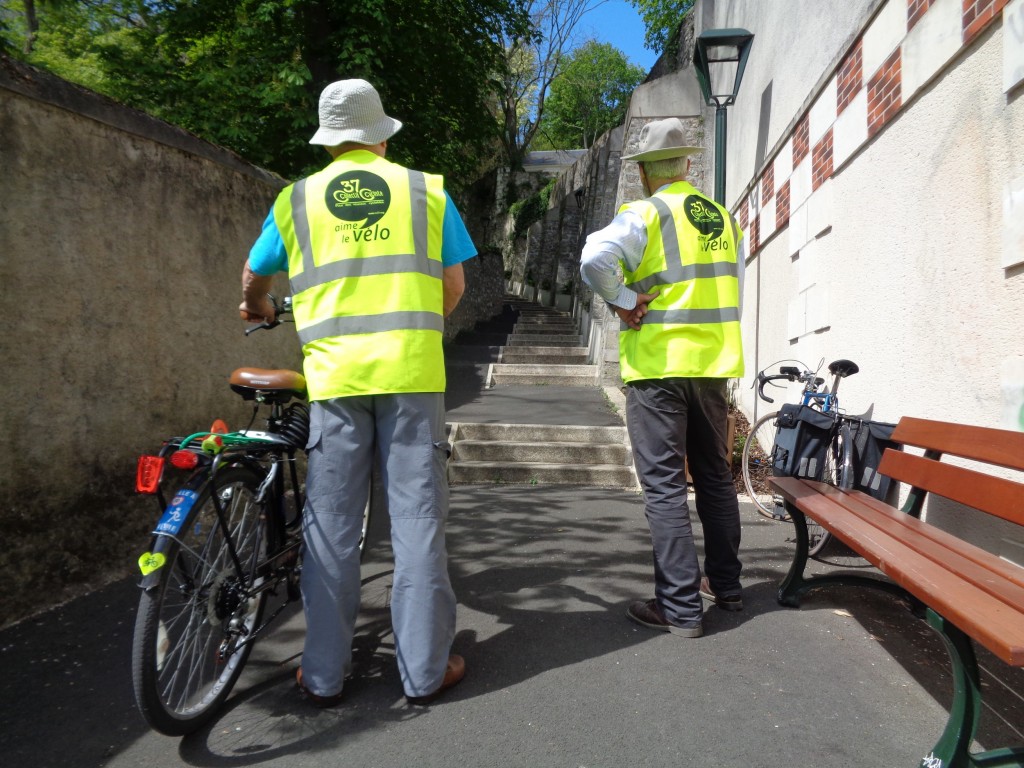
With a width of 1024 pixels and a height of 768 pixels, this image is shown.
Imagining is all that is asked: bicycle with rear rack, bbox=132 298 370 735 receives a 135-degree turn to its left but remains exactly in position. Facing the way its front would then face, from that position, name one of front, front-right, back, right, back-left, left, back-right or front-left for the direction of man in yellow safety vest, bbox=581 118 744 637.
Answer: back

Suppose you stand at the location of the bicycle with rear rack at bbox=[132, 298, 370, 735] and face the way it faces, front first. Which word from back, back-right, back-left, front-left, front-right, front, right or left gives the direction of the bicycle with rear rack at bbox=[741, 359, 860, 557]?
front-right

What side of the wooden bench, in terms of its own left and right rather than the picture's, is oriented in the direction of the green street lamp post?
right

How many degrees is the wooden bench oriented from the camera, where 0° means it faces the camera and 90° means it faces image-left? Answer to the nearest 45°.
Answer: approximately 45°

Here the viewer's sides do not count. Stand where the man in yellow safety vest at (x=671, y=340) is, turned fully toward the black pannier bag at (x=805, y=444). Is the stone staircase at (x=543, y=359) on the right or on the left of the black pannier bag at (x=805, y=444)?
left

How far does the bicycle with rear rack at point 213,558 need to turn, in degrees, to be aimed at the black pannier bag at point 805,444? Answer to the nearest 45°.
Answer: approximately 45° to its right

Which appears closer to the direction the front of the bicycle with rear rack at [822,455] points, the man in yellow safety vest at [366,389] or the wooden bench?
the man in yellow safety vest

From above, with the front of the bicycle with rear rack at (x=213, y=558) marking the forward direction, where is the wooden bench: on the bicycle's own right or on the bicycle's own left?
on the bicycle's own right

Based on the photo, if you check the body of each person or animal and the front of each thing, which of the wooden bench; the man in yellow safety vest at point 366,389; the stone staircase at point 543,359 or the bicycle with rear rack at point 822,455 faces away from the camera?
the man in yellow safety vest

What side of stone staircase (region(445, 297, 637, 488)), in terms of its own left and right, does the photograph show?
front

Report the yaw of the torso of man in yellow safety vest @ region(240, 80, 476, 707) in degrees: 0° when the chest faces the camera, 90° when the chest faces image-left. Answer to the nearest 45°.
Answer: approximately 180°

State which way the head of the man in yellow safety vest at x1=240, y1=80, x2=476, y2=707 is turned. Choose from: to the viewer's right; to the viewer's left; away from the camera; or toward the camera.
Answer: away from the camera

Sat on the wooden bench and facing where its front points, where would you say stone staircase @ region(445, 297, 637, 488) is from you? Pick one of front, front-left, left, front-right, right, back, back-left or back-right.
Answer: right

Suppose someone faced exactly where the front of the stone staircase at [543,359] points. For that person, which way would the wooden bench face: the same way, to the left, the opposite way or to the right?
to the right

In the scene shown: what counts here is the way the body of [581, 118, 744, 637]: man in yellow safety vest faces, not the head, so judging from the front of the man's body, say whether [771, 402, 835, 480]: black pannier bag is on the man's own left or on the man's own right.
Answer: on the man's own right
